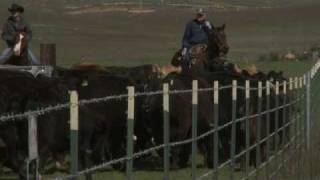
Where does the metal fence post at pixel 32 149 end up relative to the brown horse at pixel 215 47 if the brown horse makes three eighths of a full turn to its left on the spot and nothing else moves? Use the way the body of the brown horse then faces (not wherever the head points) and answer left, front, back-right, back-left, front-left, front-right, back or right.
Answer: back-left

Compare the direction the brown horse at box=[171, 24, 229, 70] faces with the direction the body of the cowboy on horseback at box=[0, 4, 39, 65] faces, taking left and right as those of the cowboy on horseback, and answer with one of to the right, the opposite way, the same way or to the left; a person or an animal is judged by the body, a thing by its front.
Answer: to the left

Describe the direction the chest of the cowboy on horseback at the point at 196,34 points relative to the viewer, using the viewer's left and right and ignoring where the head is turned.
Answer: facing the viewer and to the right of the viewer

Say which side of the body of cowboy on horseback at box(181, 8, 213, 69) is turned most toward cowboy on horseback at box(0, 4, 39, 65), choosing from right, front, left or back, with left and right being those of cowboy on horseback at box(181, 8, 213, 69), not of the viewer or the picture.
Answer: right

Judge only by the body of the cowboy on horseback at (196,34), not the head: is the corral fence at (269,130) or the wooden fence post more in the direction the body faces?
the corral fence

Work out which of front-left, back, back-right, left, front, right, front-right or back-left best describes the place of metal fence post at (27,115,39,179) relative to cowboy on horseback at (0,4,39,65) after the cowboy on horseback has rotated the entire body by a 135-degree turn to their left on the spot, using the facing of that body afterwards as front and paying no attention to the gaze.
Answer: back-right

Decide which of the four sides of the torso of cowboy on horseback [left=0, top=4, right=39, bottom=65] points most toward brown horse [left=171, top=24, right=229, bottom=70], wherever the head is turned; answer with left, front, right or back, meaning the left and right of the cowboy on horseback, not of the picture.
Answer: left

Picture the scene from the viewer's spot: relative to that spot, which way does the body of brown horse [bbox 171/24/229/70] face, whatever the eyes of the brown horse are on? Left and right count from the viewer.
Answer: facing to the right of the viewer

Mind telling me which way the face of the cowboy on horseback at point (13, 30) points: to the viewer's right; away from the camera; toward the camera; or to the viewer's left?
toward the camera

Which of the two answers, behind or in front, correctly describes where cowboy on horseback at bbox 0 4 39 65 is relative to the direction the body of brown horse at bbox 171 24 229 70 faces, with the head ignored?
behind

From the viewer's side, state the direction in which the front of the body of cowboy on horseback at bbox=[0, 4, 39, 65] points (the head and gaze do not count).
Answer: toward the camera

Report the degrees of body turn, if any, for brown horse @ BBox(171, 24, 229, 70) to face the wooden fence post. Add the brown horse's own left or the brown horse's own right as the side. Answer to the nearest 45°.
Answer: approximately 180°
